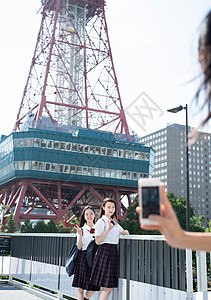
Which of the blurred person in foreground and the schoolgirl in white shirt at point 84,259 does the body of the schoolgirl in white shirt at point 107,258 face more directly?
the blurred person in foreground

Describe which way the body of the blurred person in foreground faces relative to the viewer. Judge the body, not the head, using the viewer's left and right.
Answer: facing away from the viewer and to the left of the viewer

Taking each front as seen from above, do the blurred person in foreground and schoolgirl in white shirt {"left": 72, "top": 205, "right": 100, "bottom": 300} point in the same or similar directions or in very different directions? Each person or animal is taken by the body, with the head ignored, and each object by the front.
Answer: very different directions

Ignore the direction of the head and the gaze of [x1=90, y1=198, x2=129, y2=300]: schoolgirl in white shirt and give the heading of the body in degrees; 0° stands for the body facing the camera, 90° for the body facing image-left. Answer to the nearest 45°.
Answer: approximately 315°

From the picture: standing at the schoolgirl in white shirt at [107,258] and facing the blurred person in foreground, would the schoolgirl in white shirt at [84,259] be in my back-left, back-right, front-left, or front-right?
back-right

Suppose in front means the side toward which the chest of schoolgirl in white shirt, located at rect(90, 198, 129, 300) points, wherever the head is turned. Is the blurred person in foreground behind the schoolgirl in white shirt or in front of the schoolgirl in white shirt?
in front

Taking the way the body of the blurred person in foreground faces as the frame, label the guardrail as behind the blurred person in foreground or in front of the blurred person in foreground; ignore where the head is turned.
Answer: in front

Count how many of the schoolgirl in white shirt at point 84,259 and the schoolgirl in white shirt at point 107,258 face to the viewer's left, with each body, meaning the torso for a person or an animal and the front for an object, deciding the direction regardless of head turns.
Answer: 0

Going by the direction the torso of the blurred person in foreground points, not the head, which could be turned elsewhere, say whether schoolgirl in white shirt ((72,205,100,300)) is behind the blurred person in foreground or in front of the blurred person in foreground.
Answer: in front

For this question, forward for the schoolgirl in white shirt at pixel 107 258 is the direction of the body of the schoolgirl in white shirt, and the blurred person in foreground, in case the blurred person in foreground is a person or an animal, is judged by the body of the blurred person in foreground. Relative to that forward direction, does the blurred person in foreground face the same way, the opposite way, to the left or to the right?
the opposite way

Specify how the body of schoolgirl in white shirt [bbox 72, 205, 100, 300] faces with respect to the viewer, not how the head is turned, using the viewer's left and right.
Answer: facing the viewer and to the right of the viewer

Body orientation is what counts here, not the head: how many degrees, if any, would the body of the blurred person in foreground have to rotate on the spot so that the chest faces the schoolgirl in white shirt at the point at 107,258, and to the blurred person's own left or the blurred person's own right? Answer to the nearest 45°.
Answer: approximately 45° to the blurred person's own right
